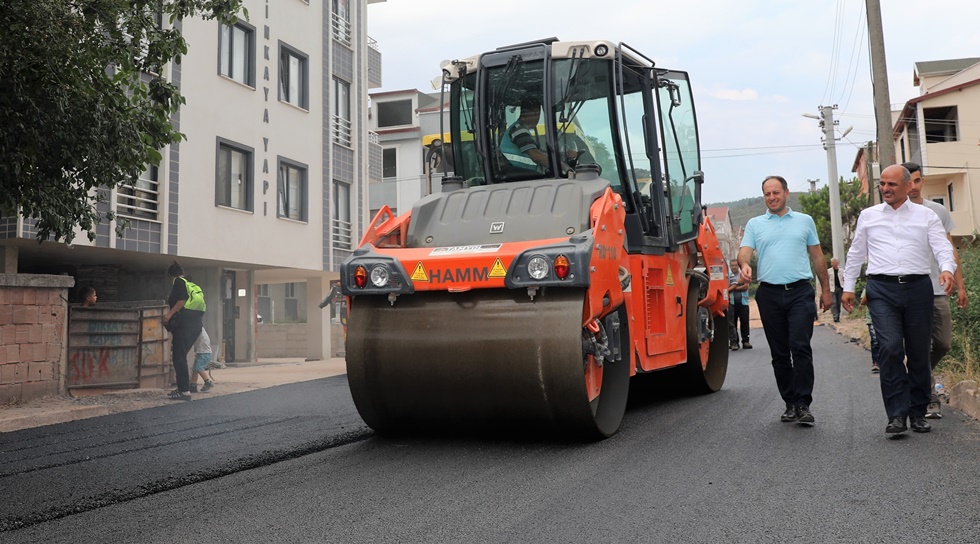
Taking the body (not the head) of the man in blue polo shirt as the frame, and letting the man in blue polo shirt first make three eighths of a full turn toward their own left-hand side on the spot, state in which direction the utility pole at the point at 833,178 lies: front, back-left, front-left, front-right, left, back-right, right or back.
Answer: front-left

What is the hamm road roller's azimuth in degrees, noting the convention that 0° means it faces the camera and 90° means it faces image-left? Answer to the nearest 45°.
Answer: approximately 45°

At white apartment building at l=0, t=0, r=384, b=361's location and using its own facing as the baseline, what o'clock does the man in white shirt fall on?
The man in white shirt is roughly at 1 o'clock from the white apartment building.

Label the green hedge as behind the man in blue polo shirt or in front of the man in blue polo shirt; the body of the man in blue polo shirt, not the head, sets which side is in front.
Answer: behind

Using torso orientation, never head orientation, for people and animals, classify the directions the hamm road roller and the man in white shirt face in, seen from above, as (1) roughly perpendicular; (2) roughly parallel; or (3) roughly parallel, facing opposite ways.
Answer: roughly parallel

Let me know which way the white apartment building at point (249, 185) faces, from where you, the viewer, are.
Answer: facing the viewer and to the right of the viewer

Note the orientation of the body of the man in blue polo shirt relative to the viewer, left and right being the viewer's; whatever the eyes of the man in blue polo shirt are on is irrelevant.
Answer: facing the viewer

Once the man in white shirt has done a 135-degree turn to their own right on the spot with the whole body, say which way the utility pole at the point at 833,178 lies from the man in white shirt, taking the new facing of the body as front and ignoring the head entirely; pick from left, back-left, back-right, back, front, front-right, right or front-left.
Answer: front-right

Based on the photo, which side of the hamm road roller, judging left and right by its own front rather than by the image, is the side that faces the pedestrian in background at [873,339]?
back

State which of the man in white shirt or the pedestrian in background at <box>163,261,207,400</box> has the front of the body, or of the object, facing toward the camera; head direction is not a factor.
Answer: the man in white shirt

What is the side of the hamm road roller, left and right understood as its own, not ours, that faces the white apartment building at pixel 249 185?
right

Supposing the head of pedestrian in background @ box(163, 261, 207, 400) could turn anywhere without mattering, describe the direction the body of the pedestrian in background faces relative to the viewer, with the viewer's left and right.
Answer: facing to the left of the viewer

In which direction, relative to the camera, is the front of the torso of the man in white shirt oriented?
toward the camera

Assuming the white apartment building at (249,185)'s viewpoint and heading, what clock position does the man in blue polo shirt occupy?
The man in blue polo shirt is roughly at 1 o'clock from the white apartment building.
